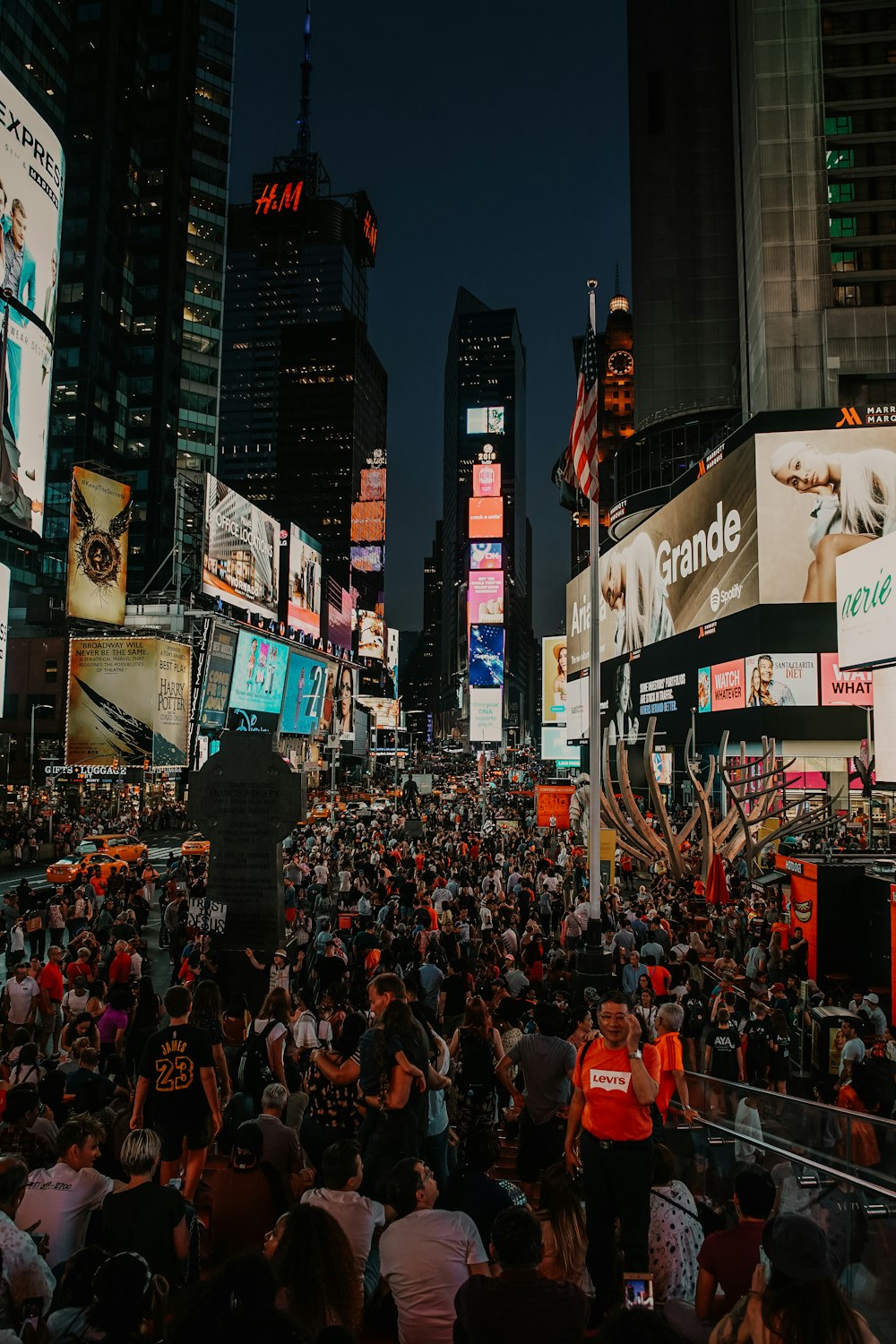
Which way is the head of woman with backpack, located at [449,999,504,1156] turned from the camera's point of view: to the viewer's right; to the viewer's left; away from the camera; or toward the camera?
away from the camera

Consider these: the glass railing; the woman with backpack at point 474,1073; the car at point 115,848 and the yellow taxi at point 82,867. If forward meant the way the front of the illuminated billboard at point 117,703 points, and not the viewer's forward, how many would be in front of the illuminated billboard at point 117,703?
4

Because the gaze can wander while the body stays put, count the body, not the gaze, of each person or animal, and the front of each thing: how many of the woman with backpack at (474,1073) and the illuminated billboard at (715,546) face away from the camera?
1

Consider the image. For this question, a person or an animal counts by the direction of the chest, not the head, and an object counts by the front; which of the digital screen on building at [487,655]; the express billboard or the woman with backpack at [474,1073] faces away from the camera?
the woman with backpack

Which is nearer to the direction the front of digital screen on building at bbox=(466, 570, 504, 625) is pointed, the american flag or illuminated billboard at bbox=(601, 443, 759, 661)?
the american flag

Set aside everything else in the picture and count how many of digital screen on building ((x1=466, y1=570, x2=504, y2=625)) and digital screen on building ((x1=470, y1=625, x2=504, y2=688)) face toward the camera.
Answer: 2

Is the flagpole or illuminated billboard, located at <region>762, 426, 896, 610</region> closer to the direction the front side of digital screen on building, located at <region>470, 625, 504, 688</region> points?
the flagpole

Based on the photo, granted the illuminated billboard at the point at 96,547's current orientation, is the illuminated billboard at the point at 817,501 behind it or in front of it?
in front

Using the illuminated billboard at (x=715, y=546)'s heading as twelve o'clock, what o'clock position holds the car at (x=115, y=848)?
The car is roughly at 12 o'clock from the illuminated billboard.

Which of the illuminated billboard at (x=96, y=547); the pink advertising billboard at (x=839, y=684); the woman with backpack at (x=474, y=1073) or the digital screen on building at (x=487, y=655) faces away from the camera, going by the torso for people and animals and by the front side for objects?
the woman with backpack

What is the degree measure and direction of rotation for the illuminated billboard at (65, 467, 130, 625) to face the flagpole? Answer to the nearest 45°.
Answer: approximately 45° to its right
